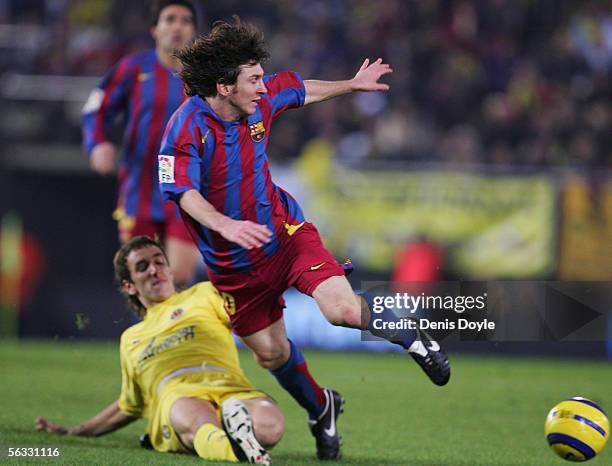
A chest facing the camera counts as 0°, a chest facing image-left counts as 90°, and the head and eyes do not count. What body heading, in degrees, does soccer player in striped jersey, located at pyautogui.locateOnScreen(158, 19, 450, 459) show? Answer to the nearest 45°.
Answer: approximately 315°

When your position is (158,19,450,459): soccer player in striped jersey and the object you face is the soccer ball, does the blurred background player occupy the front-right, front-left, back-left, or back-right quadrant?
back-left

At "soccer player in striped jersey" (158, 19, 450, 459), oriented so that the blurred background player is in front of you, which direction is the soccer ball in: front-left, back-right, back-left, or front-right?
back-right

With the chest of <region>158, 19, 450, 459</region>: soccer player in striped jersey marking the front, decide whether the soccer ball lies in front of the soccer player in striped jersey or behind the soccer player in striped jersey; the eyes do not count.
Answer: in front

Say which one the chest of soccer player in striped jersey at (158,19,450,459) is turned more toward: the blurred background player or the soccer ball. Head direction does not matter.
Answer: the soccer ball

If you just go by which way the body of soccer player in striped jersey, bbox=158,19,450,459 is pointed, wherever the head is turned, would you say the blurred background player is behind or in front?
behind
